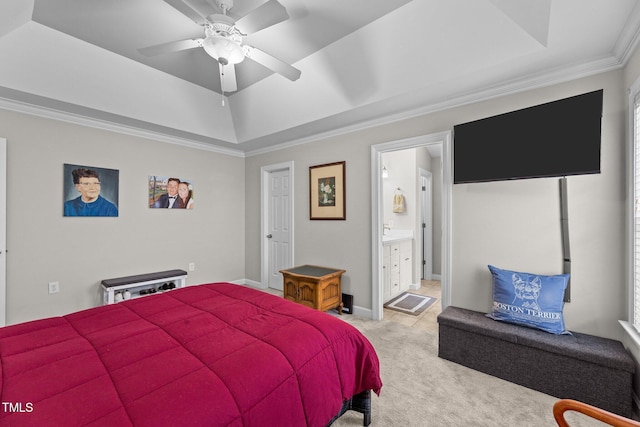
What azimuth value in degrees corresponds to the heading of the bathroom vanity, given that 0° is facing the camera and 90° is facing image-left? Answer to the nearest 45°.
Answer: approximately 315°

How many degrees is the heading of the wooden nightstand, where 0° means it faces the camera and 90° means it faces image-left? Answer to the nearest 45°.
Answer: approximately 45°

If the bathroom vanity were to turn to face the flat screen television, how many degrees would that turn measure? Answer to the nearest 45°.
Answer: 0° — it already faces it

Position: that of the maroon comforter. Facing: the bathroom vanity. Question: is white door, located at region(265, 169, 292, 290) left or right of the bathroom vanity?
left

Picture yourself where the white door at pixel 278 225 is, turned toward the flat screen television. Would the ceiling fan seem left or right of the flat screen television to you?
right

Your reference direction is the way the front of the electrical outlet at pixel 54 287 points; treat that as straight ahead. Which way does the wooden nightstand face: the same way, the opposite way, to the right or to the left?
to the right

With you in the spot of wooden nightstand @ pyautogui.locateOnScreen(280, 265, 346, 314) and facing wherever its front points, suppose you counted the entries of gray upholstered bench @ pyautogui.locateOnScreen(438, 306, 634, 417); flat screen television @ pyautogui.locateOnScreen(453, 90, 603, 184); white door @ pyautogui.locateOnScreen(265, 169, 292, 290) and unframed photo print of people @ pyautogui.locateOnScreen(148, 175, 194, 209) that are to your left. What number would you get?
2

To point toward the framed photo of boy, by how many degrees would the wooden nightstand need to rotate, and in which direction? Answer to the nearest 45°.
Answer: approximately 45° to its right

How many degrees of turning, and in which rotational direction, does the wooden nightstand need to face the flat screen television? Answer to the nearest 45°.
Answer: approximately 90° to its left

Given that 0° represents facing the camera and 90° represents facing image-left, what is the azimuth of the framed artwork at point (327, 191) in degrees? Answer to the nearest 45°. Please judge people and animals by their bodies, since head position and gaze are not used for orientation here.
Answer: approximately 45°
